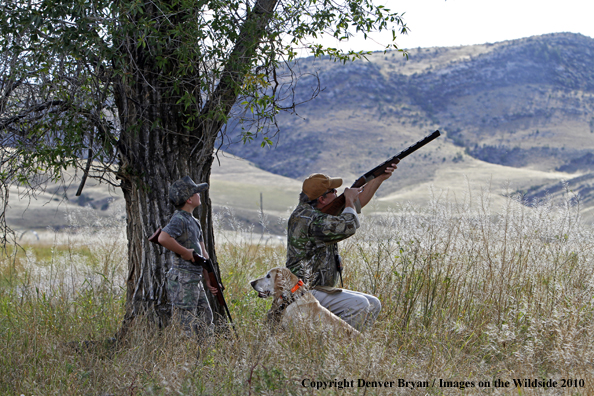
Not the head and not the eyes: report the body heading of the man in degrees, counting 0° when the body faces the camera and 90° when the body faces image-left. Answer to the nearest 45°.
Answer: approximately 270°

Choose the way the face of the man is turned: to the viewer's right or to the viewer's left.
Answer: to the viewer's right

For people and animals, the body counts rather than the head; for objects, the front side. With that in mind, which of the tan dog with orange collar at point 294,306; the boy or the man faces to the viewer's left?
the tan dog with orange collar

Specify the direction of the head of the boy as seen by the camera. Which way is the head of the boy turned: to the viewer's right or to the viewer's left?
to the viewer's right

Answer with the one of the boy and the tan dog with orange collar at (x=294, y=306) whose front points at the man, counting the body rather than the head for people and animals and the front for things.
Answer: the boy

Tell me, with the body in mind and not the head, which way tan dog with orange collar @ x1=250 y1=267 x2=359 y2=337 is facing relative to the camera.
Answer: to the viewer's left

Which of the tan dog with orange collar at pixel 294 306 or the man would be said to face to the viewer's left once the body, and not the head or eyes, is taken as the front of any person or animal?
the tan dog with orange collar

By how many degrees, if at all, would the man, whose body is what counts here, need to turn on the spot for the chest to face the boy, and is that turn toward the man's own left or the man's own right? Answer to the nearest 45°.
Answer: approximately 180°

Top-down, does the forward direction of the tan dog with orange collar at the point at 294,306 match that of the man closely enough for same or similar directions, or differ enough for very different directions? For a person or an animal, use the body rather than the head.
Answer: very different directions

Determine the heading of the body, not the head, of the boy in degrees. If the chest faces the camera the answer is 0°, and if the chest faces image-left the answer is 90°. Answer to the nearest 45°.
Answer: approximately 270°
